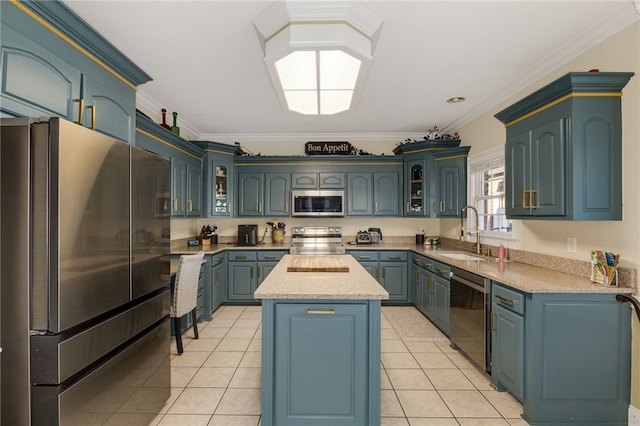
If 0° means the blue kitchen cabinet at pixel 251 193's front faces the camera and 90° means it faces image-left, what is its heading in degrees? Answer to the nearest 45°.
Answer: approximately 0°

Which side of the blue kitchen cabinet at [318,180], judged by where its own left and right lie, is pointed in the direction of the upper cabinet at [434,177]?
left

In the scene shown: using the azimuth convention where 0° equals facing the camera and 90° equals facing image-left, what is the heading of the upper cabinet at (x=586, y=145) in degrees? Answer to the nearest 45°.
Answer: approximately 45°

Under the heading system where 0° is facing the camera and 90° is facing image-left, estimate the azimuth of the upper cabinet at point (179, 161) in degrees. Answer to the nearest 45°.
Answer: approximately 315°

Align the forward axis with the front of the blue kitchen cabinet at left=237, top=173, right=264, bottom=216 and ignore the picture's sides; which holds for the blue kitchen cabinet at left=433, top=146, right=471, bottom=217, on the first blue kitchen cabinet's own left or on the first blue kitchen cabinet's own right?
on the first blue kitchen cabinet's own left

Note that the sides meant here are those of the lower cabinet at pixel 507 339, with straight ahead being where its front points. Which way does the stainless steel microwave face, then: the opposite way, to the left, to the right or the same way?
to the left

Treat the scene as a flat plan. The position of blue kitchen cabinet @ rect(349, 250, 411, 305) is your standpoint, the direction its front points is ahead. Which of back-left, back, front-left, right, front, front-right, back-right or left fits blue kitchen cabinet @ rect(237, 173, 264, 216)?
right

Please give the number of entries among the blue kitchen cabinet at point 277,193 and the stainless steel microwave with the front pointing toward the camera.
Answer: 2

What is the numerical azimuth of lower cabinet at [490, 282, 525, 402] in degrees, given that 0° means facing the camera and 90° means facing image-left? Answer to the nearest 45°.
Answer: approximately 45°

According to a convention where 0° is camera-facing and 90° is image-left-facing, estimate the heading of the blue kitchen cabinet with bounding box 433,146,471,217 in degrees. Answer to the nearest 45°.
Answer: approximately 45°
